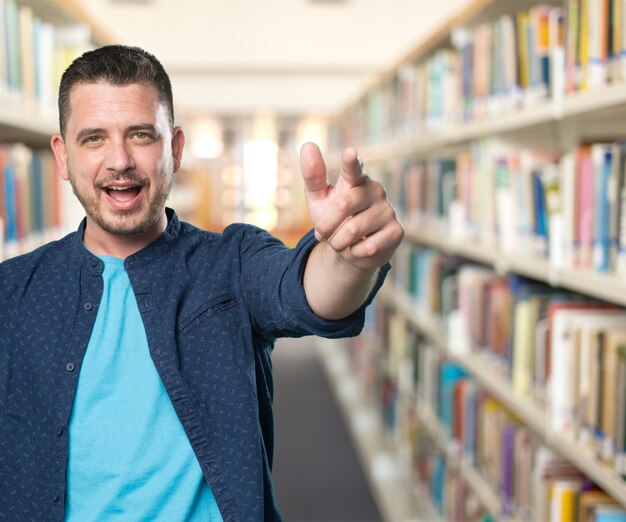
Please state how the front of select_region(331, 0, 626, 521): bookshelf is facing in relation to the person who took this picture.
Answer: facing the viewer and to the left of the viewer

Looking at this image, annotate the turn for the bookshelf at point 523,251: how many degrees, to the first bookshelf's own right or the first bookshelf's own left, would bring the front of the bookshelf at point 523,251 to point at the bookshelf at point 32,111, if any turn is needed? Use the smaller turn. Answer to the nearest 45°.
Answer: approximately 45° to the first bookshelf's own right

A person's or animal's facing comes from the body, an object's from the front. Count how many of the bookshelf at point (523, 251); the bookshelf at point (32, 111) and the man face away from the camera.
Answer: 0

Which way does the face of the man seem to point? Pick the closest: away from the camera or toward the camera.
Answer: toward the camera

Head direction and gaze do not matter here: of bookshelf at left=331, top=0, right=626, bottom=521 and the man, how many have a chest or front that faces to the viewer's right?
0

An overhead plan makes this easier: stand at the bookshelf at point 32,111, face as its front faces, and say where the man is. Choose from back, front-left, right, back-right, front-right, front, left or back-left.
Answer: front-right

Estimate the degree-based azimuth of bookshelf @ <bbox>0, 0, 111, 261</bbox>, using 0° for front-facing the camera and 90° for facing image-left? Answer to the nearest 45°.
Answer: approximately 315°

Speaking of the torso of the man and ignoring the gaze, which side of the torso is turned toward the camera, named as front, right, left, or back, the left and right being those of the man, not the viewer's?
front

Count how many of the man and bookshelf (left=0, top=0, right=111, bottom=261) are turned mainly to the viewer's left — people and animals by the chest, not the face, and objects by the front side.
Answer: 0

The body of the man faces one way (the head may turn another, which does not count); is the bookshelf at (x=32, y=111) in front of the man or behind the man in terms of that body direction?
behind

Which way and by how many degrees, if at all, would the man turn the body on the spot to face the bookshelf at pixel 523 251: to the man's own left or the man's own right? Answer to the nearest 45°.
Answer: approximately 135° to the man's own left
